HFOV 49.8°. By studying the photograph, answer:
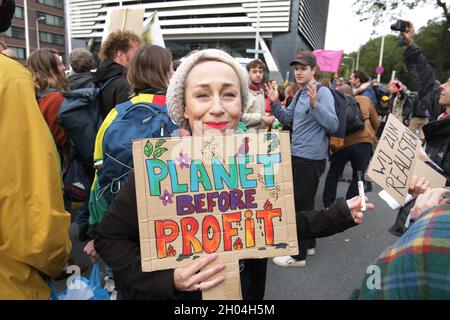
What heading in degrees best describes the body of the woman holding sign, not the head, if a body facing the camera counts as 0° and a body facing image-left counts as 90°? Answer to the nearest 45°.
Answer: approximately 0°

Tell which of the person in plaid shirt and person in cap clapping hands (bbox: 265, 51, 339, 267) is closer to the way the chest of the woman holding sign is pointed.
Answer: the person in plaid shirt

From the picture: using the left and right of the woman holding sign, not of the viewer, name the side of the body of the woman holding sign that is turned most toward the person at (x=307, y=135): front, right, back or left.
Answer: back

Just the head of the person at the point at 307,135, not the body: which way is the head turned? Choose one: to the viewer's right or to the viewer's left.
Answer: to the viewer's left

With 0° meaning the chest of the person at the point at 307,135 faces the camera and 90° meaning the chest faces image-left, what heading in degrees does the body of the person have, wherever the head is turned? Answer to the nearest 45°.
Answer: approximately 45°

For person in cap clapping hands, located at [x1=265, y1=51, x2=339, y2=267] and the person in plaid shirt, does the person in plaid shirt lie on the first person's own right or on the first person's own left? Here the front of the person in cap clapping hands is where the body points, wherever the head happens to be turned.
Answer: on the first person's own left

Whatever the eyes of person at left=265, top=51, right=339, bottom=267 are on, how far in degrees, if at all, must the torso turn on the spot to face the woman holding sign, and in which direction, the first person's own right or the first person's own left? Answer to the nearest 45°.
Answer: approximately 45° to the first person's own left
